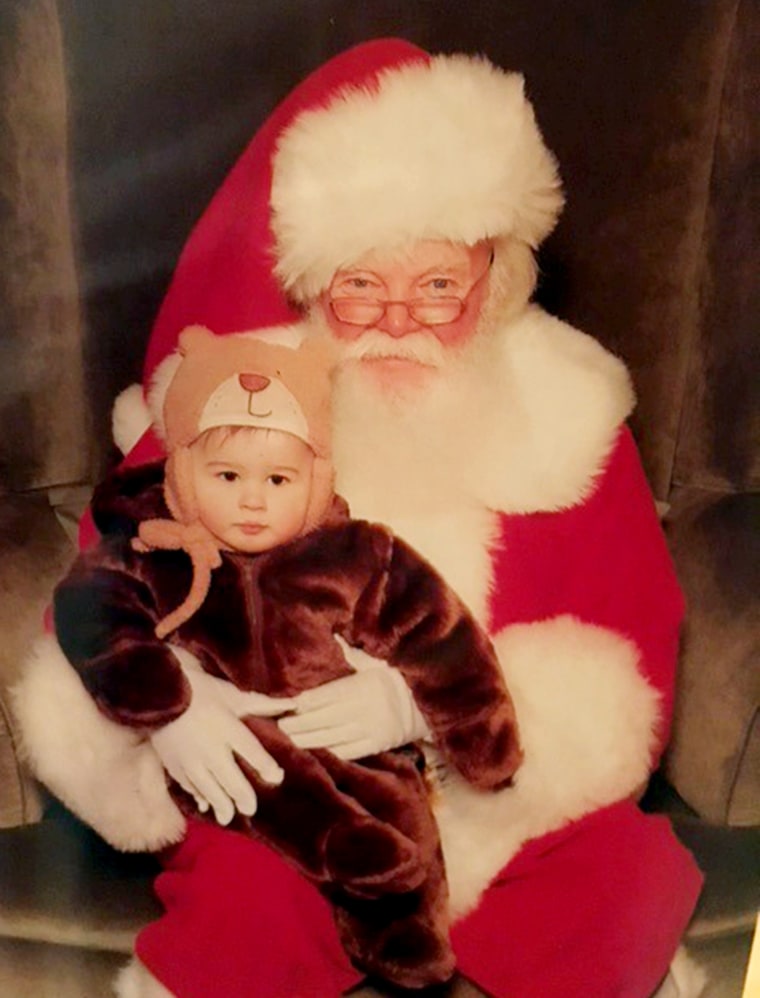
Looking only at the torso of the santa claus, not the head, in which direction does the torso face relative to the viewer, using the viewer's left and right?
facing the viewer

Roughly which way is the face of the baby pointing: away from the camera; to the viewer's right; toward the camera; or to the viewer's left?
toward the camera

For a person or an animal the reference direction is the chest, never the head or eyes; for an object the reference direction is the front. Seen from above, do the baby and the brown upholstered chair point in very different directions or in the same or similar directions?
same or similar directions

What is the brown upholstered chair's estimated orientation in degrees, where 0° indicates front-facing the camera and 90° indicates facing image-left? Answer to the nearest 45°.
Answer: approximately 0°
